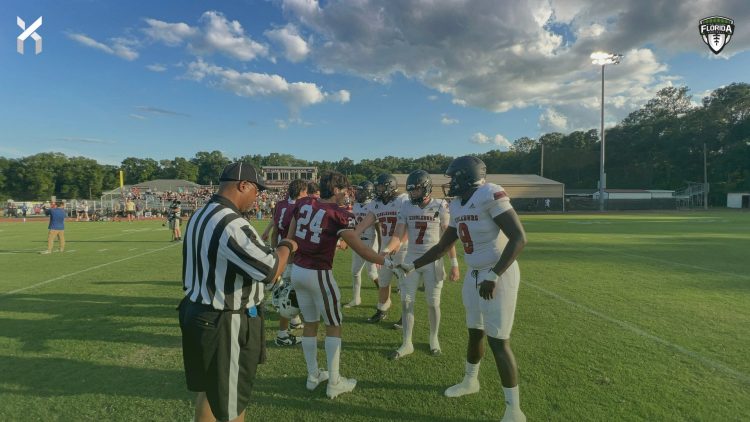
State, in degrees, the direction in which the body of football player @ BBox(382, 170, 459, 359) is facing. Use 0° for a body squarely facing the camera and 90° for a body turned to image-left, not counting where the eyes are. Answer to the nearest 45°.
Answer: approximately 45°

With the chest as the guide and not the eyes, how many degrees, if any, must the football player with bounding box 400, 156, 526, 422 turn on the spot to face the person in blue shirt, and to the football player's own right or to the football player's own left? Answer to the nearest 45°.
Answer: approximately 90° to the football player's own right

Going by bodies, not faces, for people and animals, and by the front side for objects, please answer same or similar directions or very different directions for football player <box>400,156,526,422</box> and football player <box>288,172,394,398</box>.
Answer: very different directions

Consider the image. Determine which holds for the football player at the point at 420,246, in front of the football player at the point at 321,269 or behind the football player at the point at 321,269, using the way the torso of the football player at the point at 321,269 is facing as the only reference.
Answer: in front

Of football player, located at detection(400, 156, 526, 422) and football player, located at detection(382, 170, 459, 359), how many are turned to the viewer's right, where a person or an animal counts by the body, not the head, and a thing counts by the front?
0

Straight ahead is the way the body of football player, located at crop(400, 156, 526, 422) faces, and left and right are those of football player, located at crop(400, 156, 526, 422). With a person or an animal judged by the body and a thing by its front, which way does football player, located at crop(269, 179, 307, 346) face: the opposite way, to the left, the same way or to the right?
the opposite way

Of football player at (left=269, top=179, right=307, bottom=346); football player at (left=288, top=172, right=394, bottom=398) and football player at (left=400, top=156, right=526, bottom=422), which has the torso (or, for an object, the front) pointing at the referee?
football player at (left=400, top=156, right=526, bottom=422)

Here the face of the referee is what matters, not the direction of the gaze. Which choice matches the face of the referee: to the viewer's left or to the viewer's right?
to the viewer's right

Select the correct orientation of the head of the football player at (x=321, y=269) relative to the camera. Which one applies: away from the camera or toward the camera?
away from the camera

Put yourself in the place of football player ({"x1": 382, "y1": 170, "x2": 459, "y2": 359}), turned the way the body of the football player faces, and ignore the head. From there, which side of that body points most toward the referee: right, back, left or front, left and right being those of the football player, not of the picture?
front

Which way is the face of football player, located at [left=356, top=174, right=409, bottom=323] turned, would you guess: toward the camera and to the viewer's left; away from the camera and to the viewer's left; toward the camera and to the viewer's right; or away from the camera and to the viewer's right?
toward the camera and to the viewer's left

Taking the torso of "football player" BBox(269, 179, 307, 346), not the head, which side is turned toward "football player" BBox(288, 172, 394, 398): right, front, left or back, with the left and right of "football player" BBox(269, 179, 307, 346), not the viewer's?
right

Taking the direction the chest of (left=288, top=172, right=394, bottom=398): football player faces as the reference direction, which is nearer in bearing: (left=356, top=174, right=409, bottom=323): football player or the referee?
the football player

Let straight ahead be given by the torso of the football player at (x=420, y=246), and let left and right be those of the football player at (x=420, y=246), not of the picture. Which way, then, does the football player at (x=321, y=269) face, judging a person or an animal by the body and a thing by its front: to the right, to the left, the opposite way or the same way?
the opposite way

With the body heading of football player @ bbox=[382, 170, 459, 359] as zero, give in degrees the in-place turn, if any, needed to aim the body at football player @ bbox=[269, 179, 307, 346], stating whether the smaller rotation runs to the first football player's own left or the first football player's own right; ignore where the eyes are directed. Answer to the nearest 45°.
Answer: approximately 45° to the first football player's own right

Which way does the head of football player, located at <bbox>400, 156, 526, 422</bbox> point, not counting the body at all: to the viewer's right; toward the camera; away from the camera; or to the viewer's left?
to the viewer's left

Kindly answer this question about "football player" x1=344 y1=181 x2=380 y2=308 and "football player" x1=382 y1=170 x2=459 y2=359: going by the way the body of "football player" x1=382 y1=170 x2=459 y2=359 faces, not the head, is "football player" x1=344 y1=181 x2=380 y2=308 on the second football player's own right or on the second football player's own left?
on the second football player's own right
